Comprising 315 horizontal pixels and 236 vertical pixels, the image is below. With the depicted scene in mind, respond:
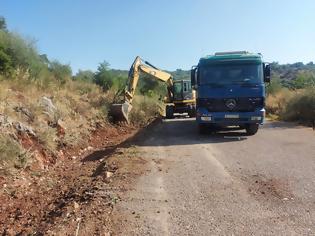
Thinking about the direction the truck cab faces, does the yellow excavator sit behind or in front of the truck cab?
behind

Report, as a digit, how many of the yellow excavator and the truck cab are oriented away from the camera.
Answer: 0

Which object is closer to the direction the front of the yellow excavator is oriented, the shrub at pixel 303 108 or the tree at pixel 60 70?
the tree

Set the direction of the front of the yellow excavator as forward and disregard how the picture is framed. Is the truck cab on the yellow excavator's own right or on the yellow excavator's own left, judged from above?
on the yellow excavator's own left

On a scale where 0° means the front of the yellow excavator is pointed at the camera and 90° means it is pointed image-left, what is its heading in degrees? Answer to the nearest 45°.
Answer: approximately 45°

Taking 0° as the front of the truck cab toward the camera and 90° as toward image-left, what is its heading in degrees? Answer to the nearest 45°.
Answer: approximately 0°
